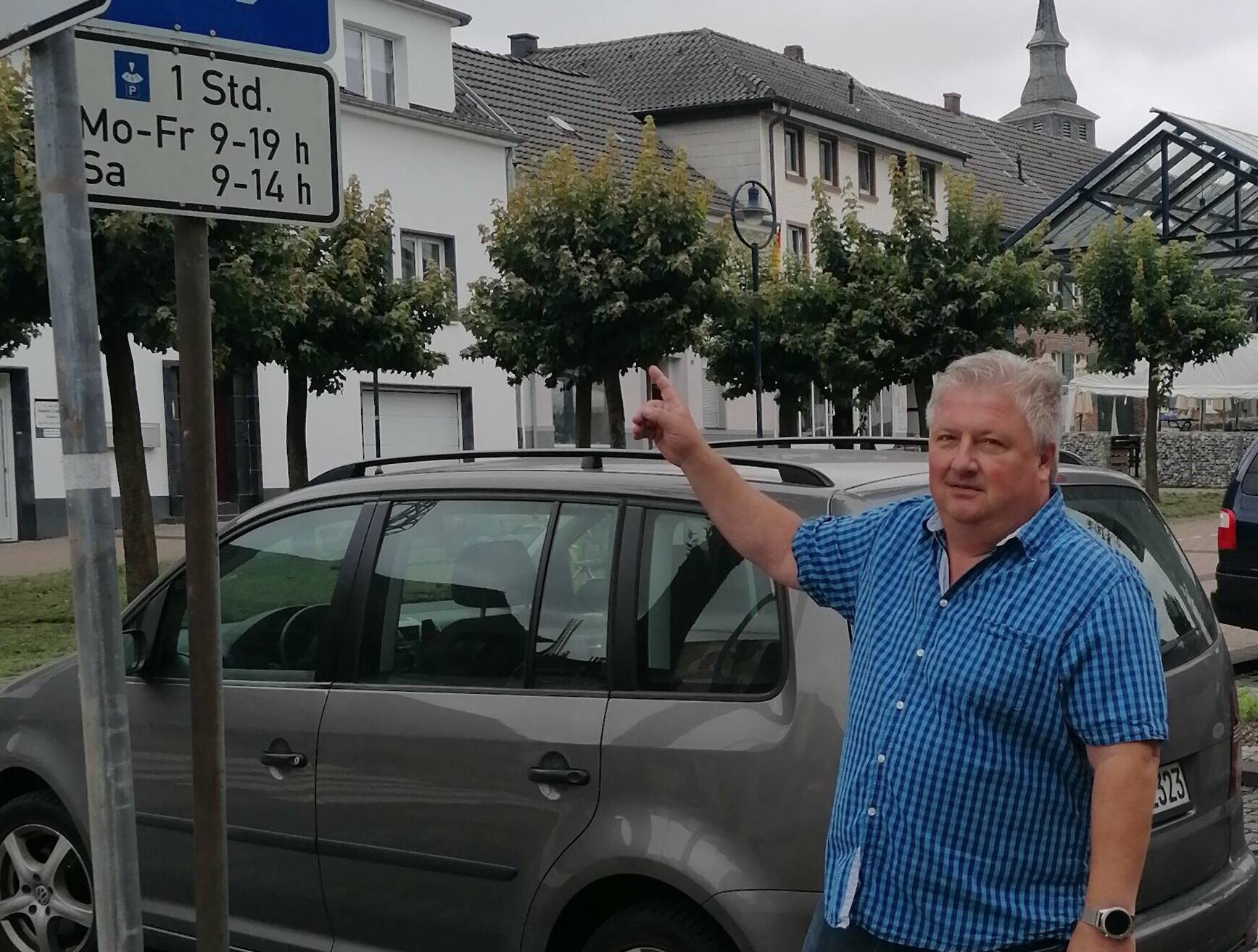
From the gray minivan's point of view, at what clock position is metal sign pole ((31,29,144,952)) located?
The metal sign pole is roughly at 9 o'clock from the gray minivan.

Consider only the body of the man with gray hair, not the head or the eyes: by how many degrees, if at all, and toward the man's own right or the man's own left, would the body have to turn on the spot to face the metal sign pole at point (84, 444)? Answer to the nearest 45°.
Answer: approximately 45° to the man's own right

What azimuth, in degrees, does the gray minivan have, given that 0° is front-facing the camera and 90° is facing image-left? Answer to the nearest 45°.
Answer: approximately 135°

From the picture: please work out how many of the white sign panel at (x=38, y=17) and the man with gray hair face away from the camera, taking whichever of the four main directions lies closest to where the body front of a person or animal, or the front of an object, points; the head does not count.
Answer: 0

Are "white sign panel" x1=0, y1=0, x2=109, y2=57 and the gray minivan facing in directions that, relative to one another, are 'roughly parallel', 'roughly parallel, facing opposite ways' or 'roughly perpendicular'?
roughly perpendicular

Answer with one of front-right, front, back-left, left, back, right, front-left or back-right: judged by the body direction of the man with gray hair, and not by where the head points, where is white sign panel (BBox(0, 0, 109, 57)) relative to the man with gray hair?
front-right

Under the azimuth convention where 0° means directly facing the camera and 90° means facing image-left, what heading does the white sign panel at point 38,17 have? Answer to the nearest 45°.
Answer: approximately 45°

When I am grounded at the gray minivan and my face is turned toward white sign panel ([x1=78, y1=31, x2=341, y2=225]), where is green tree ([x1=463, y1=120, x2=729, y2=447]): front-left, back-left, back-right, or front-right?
back-right

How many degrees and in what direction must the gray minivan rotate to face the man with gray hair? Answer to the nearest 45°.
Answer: approximately 180°

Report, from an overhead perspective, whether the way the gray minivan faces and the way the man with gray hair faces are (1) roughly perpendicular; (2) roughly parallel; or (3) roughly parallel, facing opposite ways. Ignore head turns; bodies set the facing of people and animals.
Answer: roughly perpendicular

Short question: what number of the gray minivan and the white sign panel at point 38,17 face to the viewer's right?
0
